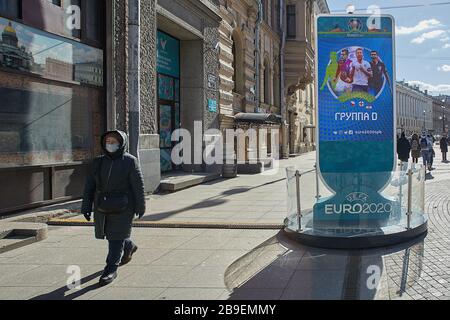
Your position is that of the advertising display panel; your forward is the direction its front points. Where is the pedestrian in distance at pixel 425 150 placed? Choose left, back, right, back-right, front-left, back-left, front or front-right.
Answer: back

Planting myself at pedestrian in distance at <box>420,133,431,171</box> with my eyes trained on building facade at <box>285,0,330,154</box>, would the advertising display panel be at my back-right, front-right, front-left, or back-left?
back-left

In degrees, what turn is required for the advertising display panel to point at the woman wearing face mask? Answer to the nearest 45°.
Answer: approximately 45° to its right

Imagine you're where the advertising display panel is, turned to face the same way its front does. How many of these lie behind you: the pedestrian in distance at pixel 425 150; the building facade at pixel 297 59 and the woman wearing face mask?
2

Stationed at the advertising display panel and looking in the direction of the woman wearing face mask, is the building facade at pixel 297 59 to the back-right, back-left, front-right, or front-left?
back-right

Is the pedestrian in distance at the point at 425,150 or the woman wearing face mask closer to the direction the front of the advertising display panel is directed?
the woman wearing face mask

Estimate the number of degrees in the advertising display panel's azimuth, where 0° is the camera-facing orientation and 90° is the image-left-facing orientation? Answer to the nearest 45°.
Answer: approximately 0°

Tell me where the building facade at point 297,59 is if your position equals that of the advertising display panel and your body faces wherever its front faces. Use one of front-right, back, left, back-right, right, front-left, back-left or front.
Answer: back
